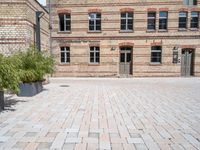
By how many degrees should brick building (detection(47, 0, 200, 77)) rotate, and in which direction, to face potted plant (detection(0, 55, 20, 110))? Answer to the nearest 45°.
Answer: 0° — it already faces it

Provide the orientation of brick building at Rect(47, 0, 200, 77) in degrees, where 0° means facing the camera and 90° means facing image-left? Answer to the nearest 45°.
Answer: approximately 0°
